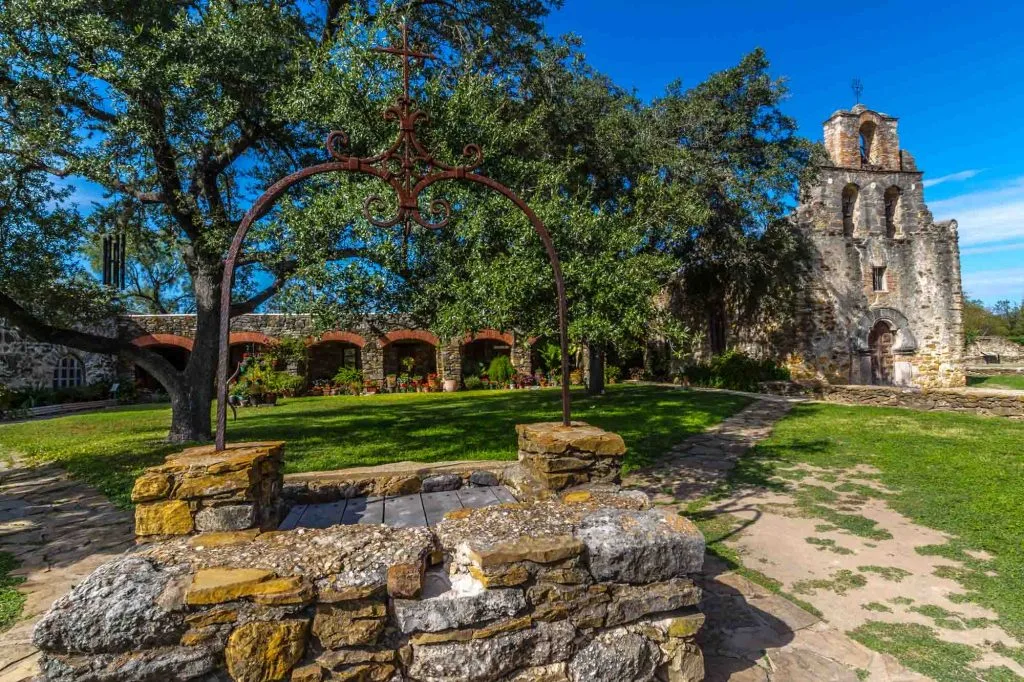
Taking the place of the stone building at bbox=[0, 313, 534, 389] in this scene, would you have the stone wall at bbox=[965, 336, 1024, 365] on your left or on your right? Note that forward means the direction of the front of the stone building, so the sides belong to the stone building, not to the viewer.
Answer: on your left

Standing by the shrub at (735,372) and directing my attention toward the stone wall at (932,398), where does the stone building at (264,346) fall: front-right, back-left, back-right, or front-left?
back-right

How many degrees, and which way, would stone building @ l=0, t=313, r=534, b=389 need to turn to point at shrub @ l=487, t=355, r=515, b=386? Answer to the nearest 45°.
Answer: approximately 90° to its left

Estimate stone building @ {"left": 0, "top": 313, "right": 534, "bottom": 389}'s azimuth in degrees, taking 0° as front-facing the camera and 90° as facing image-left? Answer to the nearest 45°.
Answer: approximately 0°

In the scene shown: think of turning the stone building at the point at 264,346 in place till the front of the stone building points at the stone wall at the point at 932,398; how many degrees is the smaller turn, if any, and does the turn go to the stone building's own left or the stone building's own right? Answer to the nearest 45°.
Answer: approximately 45° to the stone building's own left

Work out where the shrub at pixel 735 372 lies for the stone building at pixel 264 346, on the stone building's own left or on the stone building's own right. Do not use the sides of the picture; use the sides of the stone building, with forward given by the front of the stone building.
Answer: on the stone building's own left
